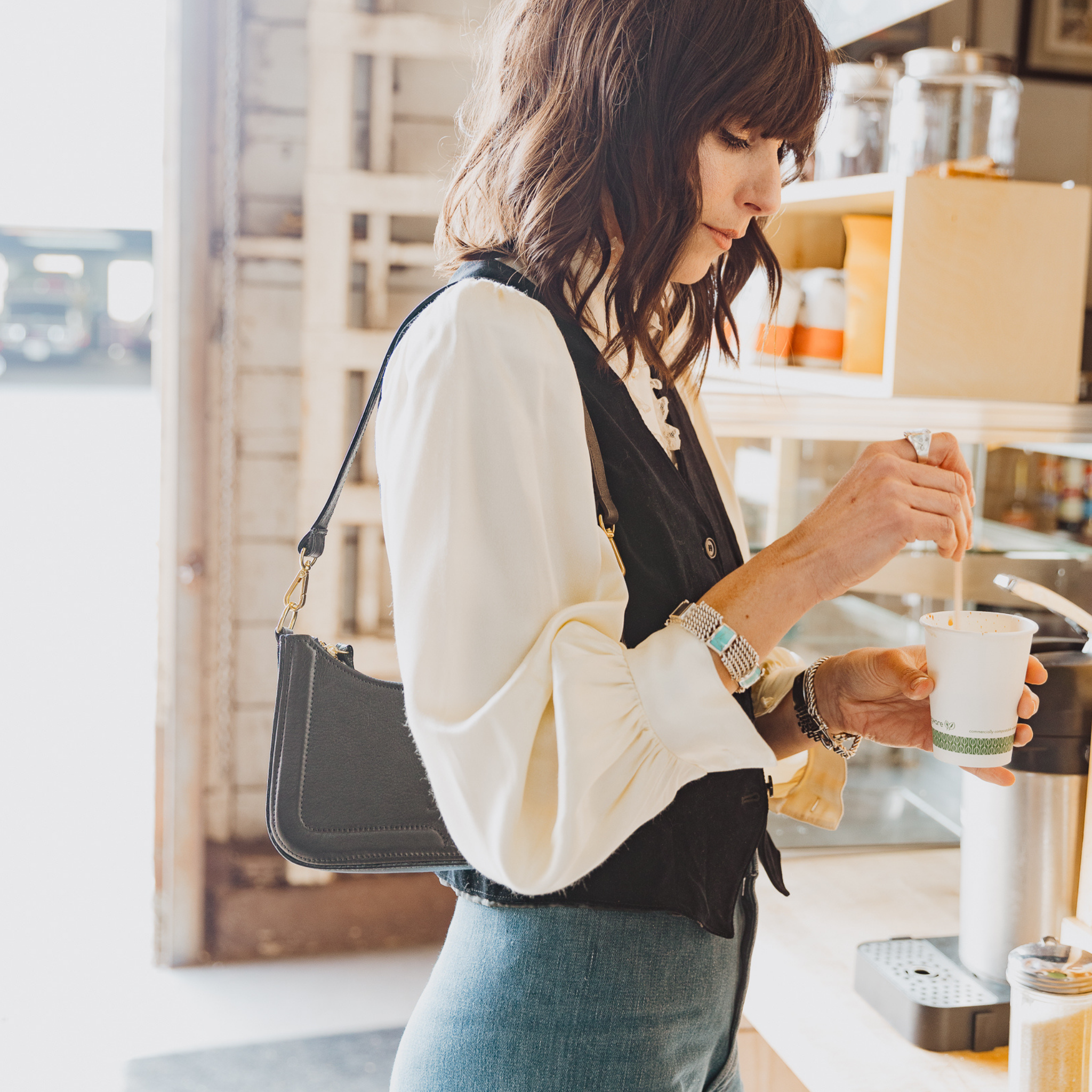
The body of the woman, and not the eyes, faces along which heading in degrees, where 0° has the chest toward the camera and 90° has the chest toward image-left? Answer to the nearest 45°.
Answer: approximately 270°

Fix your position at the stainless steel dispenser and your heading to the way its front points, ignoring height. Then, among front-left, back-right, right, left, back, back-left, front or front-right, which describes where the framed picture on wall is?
right

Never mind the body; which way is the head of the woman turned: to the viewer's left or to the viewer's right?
to the viewer's right

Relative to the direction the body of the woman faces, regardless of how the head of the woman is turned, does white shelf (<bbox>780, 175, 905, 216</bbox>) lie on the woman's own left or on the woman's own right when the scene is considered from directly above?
on the woman's own left

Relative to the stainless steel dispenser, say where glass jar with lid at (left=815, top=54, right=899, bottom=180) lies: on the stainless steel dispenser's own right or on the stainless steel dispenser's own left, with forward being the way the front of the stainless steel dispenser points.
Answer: on the stainless steel dispenser's own right

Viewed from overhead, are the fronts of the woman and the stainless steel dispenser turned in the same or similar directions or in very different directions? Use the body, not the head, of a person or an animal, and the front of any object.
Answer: very different directions

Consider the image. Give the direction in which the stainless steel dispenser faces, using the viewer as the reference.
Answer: facing to the left of the viewer

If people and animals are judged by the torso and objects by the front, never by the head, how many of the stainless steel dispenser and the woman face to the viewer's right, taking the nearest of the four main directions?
1
